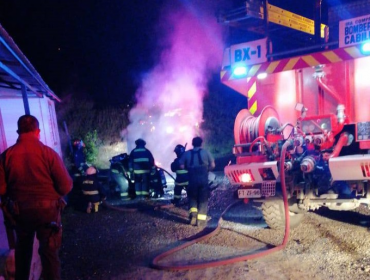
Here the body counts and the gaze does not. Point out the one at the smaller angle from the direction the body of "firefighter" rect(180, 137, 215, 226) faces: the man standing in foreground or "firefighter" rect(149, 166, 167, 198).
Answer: the firefighter

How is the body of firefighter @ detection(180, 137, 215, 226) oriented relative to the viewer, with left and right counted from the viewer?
facing away from the viewer

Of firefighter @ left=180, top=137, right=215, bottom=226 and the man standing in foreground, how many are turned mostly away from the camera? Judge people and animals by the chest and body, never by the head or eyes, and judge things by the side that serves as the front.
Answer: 2

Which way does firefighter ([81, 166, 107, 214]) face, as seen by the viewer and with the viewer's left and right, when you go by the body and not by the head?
facing away from the viewer and to the right of the viewer

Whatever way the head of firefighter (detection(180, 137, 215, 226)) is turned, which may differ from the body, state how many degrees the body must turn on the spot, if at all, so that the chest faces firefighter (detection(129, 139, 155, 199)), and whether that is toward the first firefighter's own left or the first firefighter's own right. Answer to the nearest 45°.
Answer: approximately 45° to the first firefighter's own left

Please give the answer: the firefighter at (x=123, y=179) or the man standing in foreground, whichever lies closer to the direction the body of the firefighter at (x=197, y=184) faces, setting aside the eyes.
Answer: the firefighter

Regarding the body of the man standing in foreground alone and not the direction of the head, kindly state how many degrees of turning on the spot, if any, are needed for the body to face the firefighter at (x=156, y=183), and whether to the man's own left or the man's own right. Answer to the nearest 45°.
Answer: approximately 45° to the man's own right

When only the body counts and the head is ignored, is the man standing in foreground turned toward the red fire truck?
no

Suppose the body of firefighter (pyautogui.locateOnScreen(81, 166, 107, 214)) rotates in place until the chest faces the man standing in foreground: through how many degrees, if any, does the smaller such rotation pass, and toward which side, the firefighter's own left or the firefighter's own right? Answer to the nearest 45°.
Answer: approximately 135° to the firefighter's own right

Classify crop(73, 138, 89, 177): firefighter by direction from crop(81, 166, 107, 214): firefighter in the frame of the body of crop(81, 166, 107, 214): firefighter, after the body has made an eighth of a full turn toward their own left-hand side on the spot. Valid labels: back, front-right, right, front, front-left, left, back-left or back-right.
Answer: front

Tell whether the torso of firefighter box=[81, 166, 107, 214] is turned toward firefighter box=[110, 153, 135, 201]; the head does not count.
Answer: yes

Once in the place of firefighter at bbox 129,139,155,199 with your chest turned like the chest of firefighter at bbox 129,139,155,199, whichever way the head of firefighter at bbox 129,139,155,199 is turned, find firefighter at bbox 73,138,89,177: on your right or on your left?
on your left

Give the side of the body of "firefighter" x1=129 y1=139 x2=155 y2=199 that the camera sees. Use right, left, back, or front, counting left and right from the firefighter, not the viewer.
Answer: back

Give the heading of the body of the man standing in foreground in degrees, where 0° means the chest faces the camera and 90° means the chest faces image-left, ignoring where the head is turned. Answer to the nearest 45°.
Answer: approximately 180°

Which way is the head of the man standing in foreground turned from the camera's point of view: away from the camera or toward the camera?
away from the camera
